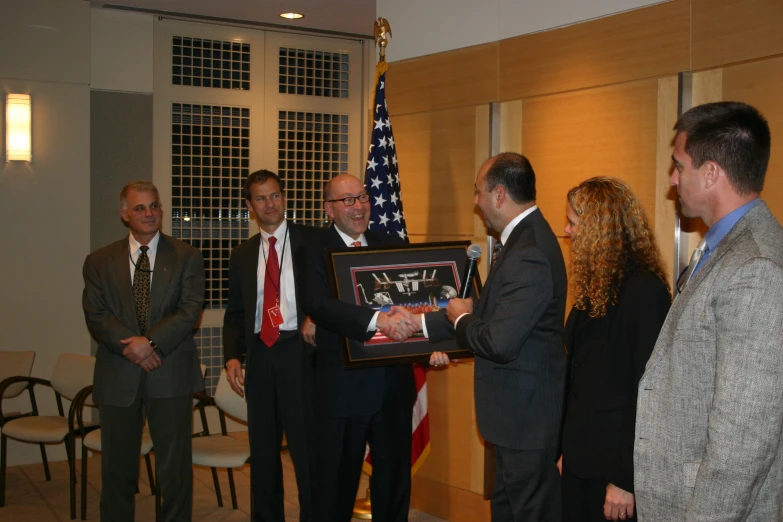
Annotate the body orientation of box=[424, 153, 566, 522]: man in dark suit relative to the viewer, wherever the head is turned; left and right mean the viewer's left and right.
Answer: facing to the left of the viewer

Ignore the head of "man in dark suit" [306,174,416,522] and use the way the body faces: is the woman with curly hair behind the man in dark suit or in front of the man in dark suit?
in front

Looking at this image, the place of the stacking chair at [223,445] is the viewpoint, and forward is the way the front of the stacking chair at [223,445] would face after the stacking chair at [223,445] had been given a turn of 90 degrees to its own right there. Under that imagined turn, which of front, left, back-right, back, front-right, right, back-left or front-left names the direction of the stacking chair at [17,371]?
front

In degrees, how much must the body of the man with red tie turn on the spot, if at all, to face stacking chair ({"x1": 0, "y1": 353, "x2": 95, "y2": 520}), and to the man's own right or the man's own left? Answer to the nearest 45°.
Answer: approximately 135° to the man's own right

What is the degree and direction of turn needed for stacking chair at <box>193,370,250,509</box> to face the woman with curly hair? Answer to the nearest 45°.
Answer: approximately 90° to its left

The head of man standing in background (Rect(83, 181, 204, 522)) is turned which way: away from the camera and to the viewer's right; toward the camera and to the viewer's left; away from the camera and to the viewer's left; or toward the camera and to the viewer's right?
toward the camera and to the viewer's right

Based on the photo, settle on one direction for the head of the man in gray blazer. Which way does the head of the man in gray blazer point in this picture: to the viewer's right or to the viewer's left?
to the viewer's left

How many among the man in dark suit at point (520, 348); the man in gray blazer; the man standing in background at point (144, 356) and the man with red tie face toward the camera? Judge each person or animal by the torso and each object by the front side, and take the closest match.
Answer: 2

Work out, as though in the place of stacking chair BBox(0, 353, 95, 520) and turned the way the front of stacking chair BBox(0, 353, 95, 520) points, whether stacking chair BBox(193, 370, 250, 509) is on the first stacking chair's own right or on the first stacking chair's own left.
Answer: on the first stacking chair's own left

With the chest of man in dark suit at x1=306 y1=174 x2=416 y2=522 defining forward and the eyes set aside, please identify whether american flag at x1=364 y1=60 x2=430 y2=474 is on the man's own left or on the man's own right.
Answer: on the man's own left

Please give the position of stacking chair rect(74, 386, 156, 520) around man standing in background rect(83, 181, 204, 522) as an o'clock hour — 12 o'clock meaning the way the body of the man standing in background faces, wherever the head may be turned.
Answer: The stacking chair is roughly at 5 o'clock from the man standing in background.

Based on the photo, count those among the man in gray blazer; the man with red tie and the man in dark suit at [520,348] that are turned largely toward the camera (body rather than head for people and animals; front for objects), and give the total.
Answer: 1

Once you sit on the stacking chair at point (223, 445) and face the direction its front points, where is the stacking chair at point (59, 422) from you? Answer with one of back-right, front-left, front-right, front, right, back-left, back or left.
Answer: right
